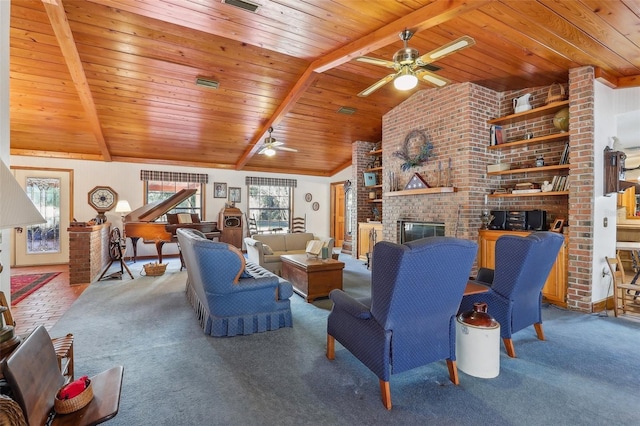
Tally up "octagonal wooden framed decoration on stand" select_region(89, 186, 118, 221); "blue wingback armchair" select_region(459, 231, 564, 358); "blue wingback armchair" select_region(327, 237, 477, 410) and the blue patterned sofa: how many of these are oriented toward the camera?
1

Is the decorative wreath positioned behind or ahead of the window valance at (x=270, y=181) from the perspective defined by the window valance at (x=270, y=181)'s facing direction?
ahead

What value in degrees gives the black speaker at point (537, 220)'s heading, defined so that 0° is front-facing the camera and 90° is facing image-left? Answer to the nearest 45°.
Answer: approximately 45°

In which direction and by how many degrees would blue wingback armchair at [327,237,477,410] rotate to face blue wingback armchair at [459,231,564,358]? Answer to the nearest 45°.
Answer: approximately 90° to its right

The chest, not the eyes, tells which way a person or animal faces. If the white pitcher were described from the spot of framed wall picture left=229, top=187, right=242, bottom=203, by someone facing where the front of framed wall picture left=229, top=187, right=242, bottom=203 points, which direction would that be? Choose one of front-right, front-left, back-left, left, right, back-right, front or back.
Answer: front-left

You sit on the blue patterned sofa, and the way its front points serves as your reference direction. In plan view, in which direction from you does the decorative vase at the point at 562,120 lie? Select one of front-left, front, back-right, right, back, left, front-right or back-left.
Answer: front

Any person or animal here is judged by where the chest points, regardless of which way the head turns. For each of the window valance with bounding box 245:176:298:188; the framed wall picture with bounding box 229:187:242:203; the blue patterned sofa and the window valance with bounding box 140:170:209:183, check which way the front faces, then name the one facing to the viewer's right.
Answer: the blue patterned sofa

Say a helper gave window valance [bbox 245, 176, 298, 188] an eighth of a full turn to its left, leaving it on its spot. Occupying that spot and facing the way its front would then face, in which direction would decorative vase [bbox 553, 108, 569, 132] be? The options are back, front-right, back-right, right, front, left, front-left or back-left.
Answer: front

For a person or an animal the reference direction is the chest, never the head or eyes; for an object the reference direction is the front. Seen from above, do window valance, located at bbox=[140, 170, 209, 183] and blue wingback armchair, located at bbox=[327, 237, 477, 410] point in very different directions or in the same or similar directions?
very different directions

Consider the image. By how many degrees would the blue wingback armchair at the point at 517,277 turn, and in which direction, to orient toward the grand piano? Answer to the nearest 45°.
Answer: approximately 45° to its left

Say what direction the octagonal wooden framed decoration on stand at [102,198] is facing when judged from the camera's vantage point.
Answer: facing the viewer

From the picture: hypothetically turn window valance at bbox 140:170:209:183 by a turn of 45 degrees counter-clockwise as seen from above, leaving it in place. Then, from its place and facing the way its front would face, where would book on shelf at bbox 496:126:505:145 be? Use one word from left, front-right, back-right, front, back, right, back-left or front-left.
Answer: front

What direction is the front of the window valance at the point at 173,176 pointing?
toward the camera

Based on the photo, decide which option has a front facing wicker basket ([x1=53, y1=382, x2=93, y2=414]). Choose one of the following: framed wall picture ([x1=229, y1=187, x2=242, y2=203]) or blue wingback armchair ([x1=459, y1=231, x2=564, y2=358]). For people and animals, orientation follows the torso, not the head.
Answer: the framed wall picture

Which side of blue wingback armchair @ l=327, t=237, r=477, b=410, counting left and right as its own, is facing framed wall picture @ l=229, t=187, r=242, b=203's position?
front

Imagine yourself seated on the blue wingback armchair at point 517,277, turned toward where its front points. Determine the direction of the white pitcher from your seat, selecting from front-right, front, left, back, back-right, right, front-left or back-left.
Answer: front-right

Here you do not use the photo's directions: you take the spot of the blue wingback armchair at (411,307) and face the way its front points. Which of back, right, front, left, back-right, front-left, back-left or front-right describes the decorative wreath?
front-right

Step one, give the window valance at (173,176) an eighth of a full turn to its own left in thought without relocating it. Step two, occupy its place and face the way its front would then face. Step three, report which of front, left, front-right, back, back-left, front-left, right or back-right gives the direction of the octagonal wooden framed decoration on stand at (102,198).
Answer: back-right

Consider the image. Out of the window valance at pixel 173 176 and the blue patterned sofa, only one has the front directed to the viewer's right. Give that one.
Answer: the blue patterned sofa
